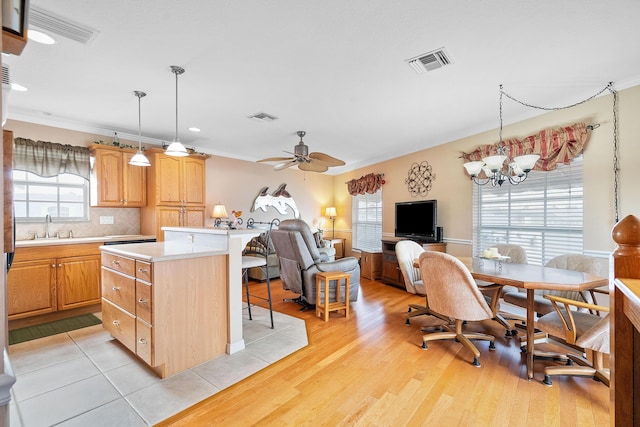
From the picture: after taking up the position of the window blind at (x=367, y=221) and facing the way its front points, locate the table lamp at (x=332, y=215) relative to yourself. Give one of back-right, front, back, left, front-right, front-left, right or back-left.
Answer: right

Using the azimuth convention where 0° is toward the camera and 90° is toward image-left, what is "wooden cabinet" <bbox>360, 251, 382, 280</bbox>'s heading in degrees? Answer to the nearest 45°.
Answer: approximately 45°

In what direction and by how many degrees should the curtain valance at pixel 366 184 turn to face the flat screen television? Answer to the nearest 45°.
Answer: approximately 90° to its left

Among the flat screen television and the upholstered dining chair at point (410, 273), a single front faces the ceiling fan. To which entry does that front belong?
the flat screen television

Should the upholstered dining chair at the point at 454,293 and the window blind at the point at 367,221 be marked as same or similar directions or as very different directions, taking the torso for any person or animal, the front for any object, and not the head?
very different directions

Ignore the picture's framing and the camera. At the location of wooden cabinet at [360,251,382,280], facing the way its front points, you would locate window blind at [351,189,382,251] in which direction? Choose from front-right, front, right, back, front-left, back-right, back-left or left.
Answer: back-right

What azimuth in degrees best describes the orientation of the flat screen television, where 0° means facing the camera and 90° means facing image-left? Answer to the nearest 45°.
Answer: approximately 45°

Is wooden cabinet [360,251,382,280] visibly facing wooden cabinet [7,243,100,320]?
yes

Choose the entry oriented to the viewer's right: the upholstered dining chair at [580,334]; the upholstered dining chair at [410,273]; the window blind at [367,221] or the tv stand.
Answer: the upholstered dining chair at [410,273]

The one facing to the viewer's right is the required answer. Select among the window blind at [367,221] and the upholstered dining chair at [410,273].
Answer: the upholstered dining chair

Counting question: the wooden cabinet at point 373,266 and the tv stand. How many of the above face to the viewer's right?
0

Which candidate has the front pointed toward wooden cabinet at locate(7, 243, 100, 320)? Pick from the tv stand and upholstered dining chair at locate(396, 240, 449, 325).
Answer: the tv stand

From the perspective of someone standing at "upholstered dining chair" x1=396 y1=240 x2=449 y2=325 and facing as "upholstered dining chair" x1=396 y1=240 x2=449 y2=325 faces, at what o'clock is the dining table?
The dining table is roughly at 1 o'clock from the upholstered dining chair.

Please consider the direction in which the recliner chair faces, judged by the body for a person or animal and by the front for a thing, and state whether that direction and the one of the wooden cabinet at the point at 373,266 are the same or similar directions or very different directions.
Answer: very different directions
